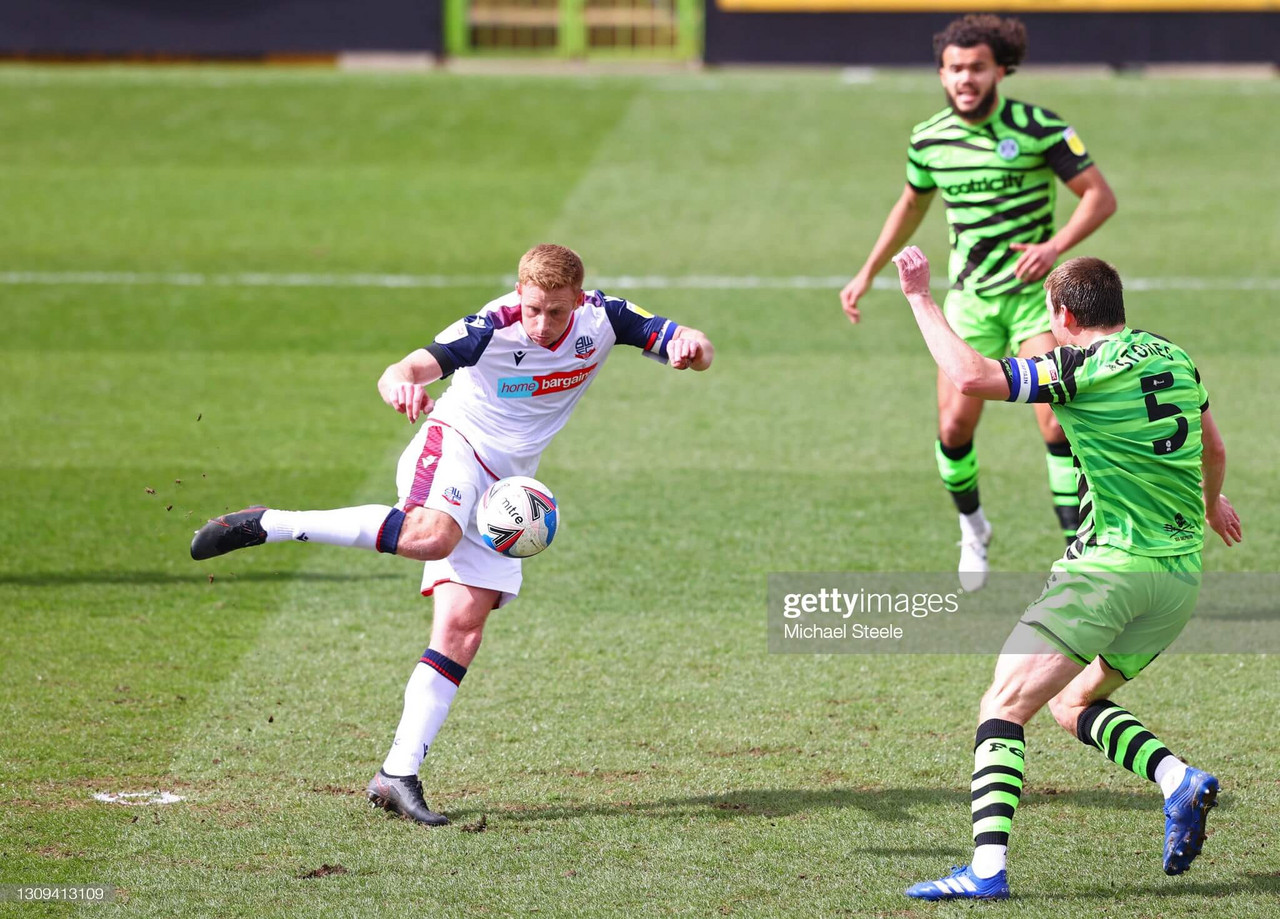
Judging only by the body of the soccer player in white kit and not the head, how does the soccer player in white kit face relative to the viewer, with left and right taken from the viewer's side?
facing the viewer and to the right of the viewer

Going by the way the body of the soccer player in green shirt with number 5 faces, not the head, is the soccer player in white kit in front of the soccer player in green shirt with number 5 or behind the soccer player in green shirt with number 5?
in front

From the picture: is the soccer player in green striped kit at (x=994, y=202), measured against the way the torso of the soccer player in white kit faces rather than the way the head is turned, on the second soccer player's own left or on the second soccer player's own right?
on the second soccer player's own left

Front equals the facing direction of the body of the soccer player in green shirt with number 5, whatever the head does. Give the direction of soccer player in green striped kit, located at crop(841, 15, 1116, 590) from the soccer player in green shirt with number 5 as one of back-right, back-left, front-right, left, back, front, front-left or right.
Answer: front-right

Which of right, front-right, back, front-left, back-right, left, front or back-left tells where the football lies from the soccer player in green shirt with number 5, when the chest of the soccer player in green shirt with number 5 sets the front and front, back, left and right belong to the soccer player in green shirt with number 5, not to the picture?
front-left

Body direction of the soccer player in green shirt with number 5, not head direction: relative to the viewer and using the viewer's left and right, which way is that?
facing away from the viewer and to the left of the viewer

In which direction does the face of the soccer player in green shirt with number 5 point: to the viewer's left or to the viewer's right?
to the viewer's left
